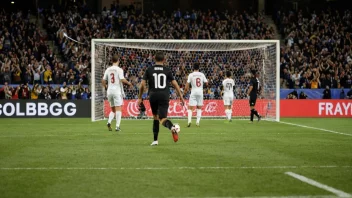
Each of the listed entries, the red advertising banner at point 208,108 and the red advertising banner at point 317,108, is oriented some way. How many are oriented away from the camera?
0

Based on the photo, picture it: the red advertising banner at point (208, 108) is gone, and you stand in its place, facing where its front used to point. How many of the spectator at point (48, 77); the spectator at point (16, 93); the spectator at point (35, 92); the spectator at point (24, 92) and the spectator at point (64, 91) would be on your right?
5

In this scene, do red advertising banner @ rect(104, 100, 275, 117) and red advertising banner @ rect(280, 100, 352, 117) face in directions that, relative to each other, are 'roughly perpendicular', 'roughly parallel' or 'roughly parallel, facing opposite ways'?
roughly parallel

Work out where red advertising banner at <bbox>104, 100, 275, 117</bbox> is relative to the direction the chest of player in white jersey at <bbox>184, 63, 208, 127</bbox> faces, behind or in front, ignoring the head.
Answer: in front

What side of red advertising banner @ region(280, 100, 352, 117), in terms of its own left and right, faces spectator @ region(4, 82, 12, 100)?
right

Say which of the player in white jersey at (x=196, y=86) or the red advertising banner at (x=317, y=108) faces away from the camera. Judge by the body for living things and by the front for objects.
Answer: the player in white jersey

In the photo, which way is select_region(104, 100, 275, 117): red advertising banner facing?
toward the camera

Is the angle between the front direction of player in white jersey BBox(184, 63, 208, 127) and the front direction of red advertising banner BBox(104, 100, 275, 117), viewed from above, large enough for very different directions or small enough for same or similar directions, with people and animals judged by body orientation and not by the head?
very different directions
